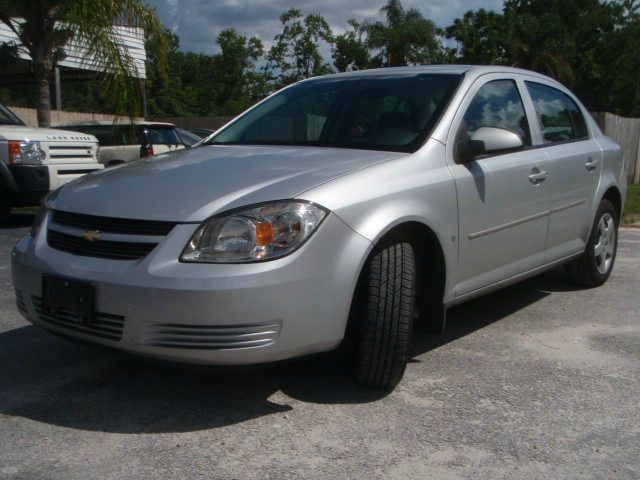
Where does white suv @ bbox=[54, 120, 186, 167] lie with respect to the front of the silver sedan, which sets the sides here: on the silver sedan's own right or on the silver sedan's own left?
on the silver sedan's own right

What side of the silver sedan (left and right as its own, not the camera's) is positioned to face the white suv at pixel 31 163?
right

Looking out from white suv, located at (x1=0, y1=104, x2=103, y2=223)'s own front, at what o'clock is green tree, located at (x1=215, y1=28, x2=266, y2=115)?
The green tree is roughly at 8 o'clock from the white suv.

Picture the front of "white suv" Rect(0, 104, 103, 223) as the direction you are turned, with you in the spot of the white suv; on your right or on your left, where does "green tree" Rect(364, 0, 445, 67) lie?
on your left

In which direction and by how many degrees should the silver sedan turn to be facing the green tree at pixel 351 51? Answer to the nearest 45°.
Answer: approximately 135° to its right

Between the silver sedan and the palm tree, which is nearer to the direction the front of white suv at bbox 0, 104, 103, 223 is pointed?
the silver sedan

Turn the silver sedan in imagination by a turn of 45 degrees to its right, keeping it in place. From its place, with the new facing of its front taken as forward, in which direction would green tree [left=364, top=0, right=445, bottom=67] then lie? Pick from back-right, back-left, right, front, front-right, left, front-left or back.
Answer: right

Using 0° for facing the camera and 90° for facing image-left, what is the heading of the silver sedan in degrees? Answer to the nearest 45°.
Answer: approximately 45°

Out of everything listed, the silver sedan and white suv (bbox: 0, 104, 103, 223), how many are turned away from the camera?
0

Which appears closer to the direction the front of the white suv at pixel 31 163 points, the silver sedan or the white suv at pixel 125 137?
the silver sedan
